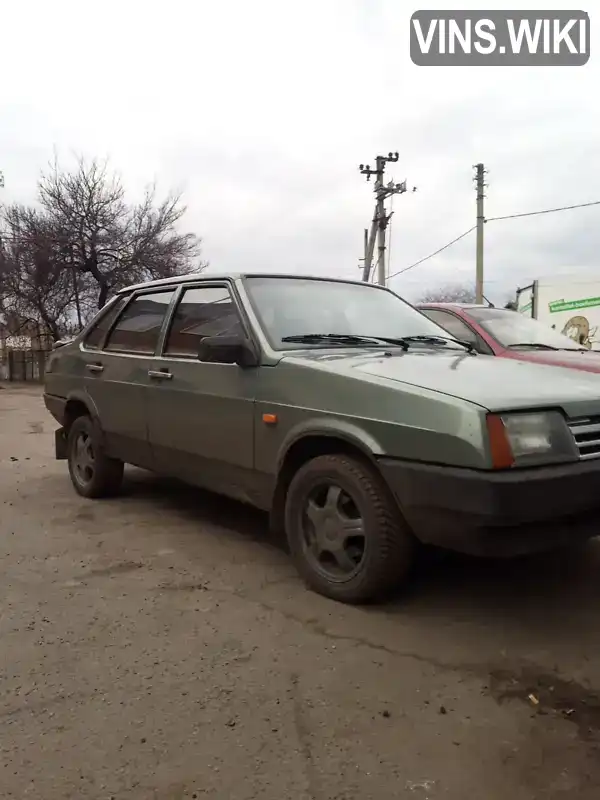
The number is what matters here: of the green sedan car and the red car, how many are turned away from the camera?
0

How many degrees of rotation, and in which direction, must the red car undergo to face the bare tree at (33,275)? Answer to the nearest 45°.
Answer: approximately 180°

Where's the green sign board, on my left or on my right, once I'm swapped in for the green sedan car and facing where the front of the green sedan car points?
on my left

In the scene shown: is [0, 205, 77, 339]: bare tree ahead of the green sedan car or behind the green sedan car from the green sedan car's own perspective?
behind

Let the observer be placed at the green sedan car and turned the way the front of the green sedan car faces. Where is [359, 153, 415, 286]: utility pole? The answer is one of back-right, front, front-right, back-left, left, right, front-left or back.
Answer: back-left

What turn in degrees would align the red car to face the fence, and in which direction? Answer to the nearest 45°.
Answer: approximately 180°

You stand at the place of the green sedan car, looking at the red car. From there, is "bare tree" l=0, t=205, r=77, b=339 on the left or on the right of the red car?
left

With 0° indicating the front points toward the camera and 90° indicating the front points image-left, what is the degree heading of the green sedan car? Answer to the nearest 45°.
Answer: approximately 315°

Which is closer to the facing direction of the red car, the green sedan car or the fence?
the green sedan car

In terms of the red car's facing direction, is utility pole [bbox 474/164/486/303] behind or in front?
behind

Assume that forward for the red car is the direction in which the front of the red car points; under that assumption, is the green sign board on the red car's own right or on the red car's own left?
on the red car's own left
